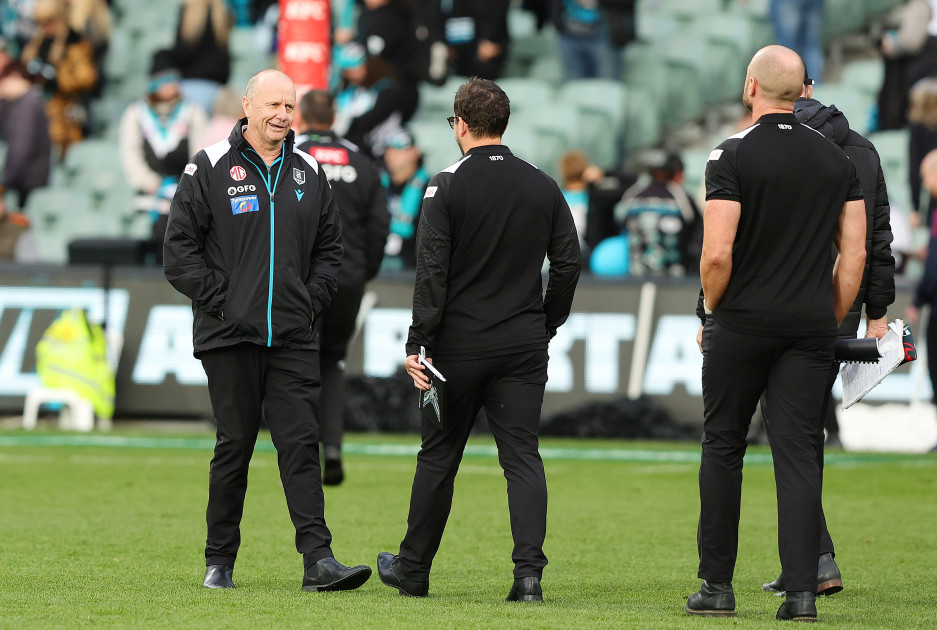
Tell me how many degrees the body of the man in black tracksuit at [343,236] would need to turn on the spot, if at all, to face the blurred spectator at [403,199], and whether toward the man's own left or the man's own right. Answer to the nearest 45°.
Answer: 0° — they already face them

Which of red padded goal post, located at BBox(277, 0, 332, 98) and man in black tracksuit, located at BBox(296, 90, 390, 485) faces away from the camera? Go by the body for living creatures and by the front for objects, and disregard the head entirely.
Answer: the man in black tracksuit

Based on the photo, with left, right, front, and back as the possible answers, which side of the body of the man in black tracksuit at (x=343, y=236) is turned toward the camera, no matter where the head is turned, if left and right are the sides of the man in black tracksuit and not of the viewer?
back

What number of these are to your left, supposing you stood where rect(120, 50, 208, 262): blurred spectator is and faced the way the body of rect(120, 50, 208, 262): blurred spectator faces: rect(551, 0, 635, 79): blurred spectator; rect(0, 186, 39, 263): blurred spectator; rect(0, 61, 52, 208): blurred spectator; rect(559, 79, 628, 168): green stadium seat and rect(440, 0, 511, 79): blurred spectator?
3

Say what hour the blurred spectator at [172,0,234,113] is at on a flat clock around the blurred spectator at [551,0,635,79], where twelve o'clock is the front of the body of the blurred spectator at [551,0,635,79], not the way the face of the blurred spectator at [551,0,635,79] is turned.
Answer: the blurred spectator at [172,0,234,113] is roughly at 3 o'clock from the blurred spectator at [551,0,635,79].

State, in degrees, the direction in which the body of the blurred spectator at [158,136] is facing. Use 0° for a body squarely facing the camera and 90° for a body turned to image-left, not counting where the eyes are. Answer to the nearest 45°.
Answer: approximately 0°

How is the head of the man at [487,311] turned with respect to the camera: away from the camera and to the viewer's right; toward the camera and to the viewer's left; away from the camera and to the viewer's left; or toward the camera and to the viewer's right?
away from the camera and to the viewer's left

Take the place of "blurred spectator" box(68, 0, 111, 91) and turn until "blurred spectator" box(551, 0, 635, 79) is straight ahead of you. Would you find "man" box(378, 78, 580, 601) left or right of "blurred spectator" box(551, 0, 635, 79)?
right
